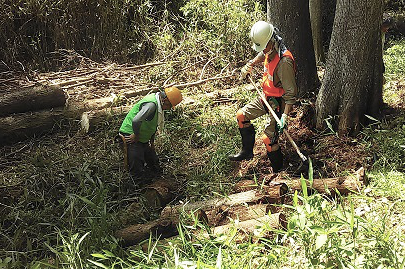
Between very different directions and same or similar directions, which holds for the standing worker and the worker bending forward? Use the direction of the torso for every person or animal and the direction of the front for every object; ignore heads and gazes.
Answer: very different directions

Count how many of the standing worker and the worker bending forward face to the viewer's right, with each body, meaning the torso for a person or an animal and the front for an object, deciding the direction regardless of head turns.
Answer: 1

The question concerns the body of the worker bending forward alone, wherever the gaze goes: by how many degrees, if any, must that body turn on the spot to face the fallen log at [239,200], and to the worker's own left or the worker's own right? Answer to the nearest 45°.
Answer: approximately 45° to the worker's own right

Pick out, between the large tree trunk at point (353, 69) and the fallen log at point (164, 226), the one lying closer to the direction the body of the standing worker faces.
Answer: the fallen log

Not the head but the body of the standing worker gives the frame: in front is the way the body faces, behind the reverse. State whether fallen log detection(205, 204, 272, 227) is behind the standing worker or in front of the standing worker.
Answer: in front

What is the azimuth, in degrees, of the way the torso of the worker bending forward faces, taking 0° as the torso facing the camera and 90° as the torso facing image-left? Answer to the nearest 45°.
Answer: approximately 270°

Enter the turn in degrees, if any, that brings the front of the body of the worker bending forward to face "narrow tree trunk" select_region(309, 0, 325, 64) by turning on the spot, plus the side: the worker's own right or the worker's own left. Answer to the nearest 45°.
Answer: approximately 45° to the worker's own left

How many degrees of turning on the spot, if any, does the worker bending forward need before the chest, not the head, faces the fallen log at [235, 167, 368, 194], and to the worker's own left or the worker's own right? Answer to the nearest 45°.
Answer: approximately 45° to the worker's own right

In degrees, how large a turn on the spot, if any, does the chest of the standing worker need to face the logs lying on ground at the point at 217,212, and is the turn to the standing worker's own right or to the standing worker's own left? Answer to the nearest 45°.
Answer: approximately 45° to the standing worker's own left

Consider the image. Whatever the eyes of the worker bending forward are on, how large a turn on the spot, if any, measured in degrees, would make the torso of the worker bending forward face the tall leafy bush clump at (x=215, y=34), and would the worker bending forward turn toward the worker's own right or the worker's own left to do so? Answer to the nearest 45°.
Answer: approximately 90° to the worker's own left
